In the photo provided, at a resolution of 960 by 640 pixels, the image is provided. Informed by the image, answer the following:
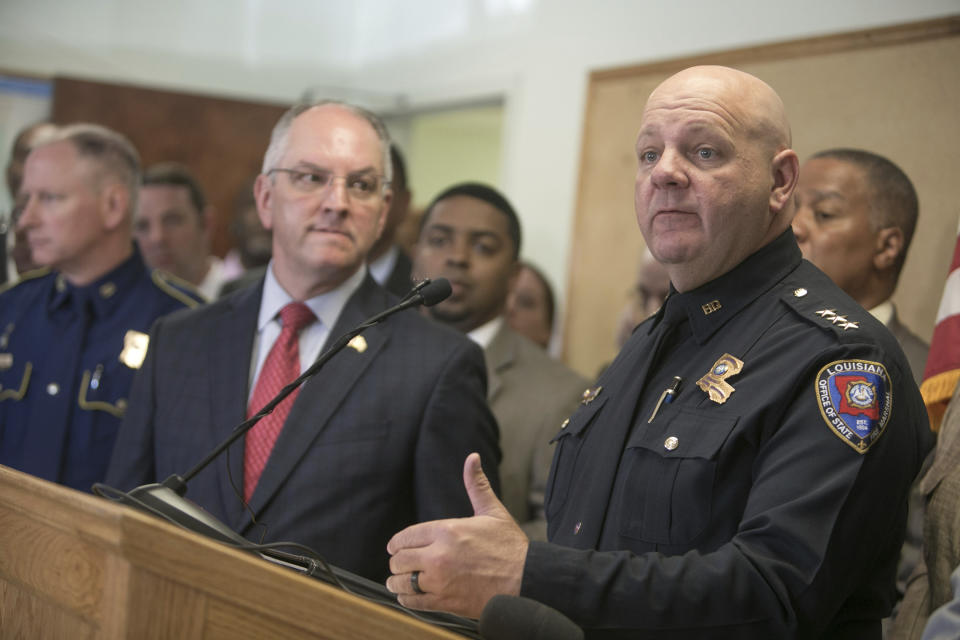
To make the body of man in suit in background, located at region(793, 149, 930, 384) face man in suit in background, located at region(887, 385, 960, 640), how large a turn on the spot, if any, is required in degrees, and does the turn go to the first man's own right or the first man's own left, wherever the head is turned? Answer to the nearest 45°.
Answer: approximately 45° to the first man's own left

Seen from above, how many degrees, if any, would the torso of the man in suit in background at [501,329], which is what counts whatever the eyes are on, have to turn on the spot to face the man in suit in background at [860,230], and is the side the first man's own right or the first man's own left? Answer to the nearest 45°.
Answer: approximately 90° to the first man's own left
